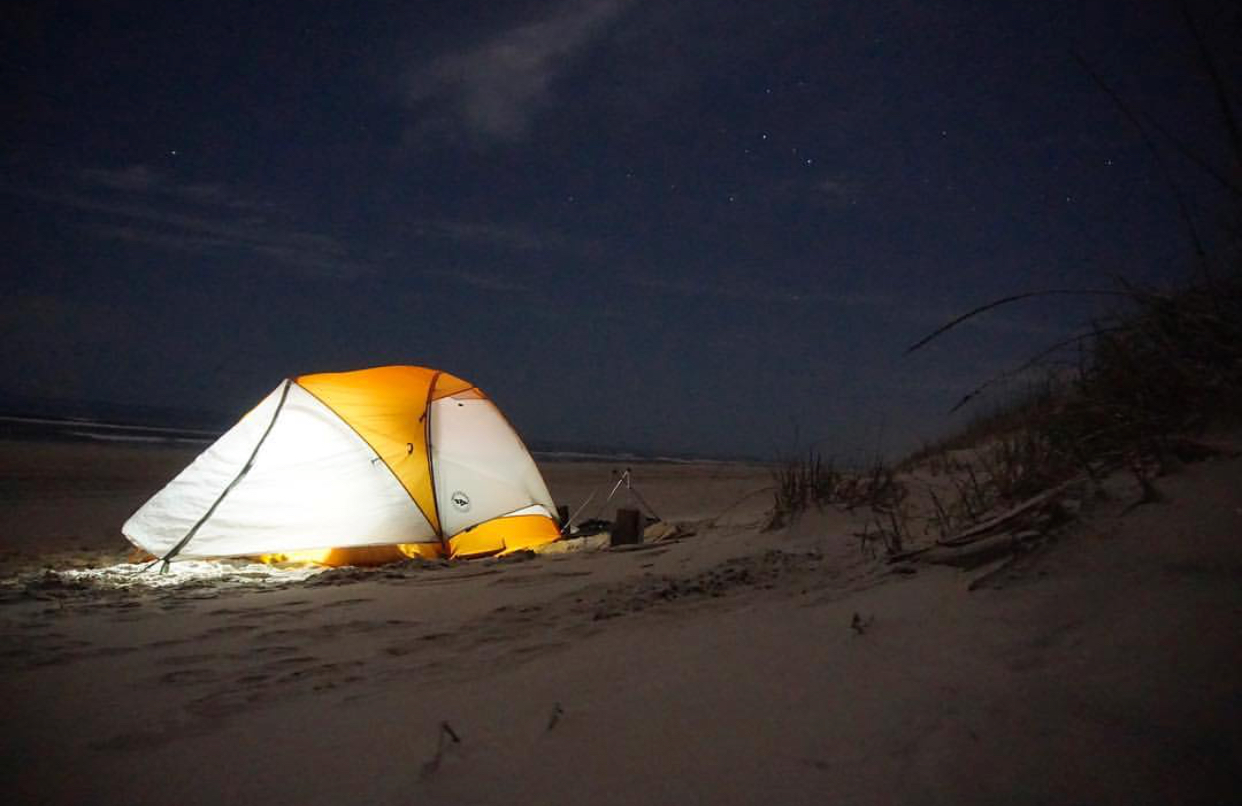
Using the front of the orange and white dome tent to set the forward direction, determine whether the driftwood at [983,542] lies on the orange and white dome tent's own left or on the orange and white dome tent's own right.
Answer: on the orange and white dome tent's own left

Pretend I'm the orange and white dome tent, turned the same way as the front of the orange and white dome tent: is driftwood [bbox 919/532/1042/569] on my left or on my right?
on my left
